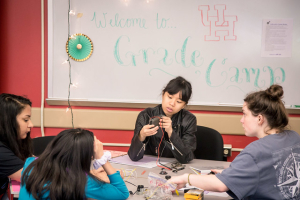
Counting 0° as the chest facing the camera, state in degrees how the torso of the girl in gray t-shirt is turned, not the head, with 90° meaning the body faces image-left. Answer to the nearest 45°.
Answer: approximately 135°

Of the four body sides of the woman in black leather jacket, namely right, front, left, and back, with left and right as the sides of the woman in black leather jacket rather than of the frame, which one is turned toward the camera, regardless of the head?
front

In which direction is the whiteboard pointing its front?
toward the camera

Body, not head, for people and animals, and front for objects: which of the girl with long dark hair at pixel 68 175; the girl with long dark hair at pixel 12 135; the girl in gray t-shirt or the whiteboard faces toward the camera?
the whiteboard

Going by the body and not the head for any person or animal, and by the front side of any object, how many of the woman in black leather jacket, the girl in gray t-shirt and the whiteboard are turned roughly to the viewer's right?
0

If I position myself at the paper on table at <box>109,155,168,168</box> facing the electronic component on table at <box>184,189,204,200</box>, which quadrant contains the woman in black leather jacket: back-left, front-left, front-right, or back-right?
back-left

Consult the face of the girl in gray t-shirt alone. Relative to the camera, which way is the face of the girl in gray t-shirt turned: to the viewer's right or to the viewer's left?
to the viewer's left

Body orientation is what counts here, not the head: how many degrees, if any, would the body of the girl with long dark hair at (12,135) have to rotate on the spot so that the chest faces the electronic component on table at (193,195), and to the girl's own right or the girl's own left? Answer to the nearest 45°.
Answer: approximately 45° to the girl's own right

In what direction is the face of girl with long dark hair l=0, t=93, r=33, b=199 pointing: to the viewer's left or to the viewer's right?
to the viewer's right

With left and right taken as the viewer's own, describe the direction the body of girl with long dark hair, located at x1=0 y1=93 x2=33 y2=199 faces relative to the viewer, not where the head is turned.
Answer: facing to the right of the viewer

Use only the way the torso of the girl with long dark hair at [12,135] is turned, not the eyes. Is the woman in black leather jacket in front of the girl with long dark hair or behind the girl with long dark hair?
in front

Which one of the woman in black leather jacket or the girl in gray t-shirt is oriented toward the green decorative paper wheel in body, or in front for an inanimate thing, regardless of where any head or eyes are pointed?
the girl in gray t-shirt

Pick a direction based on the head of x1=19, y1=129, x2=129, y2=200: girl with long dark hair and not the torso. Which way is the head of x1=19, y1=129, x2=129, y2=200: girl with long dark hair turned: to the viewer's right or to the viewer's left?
to the viewer's right
